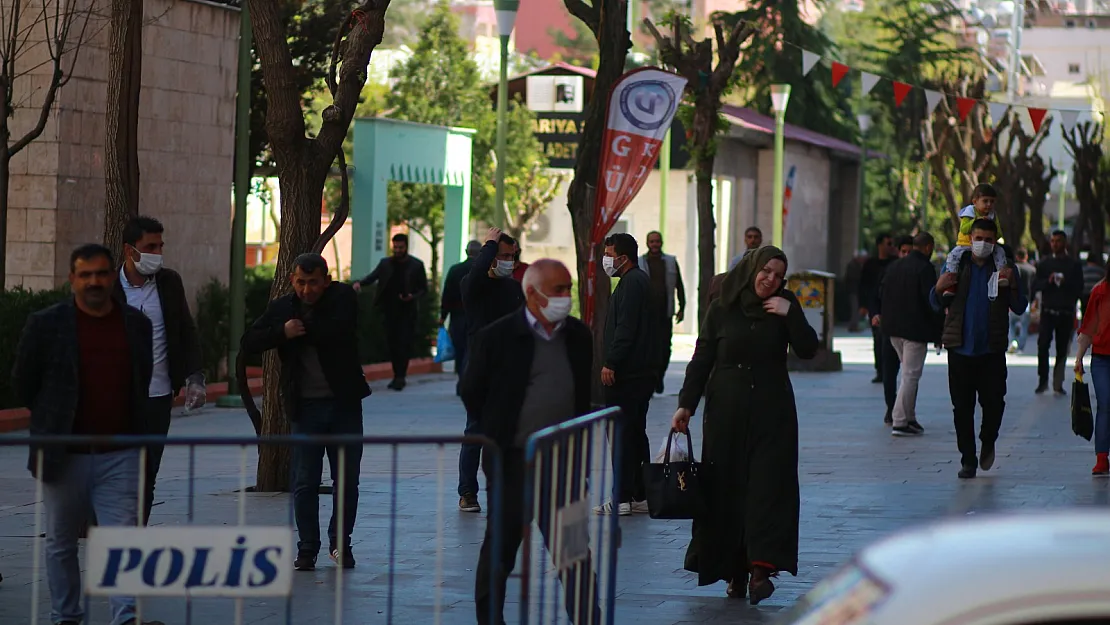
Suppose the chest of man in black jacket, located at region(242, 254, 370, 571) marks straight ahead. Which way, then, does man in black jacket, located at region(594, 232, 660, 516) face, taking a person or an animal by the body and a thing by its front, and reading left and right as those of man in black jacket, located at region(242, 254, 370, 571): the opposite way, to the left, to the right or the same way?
to the right

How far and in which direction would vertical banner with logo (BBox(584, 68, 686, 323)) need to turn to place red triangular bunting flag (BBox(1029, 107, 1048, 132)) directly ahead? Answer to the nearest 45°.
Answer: approximately 135° to its left

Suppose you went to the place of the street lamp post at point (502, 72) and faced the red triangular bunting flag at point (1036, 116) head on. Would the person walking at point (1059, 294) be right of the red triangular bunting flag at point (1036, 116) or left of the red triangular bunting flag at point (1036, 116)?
right

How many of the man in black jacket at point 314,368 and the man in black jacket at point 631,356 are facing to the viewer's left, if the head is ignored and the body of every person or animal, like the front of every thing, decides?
1

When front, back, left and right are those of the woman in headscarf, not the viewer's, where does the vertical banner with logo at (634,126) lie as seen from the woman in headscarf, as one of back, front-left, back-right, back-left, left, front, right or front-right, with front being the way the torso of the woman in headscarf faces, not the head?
back

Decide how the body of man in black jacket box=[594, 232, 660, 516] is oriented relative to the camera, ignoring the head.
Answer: to the viewer's left
